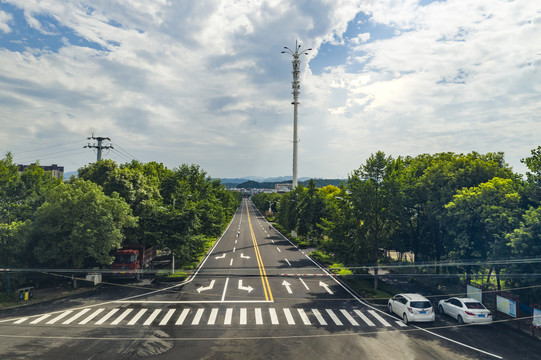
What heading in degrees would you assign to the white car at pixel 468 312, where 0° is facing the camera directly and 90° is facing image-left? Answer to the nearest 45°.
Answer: approximately 135°

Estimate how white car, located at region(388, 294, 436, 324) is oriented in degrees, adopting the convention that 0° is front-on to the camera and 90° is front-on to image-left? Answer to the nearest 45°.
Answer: approximately 135°

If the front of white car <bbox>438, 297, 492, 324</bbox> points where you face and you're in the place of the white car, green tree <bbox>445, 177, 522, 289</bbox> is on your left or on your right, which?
on your right

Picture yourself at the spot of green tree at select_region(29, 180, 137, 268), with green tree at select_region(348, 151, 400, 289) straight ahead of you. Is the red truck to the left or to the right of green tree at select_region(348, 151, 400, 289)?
left

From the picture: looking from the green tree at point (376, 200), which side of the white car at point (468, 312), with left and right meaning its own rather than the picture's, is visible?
front

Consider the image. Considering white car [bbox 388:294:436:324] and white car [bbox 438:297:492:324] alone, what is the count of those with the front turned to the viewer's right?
0

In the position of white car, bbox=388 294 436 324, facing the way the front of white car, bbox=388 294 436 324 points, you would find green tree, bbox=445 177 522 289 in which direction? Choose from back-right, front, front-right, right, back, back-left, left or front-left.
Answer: right
